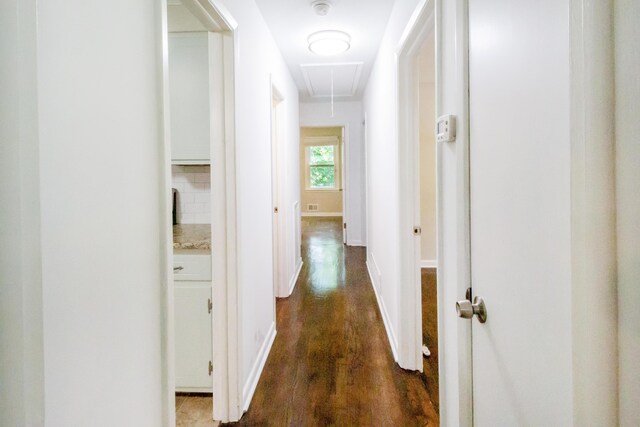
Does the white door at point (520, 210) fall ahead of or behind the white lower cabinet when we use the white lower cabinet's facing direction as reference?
ahead

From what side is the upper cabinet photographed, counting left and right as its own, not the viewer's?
front

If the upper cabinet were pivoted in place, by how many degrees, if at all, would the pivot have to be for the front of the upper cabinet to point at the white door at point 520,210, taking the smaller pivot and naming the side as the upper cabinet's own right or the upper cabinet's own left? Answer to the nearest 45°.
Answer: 0° — it already faces it

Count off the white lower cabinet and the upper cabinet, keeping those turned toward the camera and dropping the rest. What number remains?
2

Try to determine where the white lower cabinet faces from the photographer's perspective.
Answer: facing the viewer

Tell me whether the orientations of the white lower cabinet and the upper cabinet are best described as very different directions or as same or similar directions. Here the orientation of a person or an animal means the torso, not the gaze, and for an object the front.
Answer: same or similar directions
